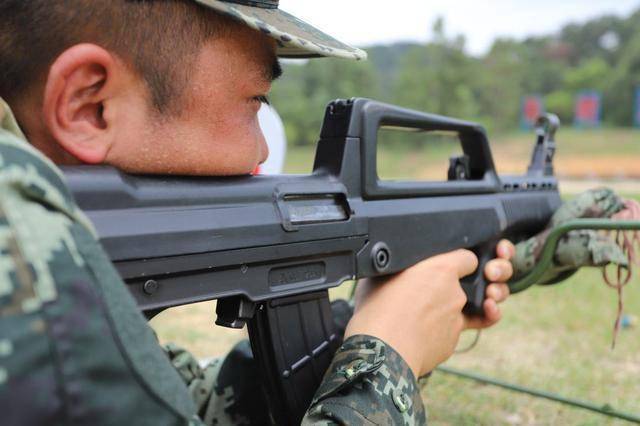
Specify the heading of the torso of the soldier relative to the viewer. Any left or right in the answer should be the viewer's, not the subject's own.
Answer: facing away from the viewer and to the right of the viewer

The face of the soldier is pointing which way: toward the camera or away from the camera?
away from the camera
